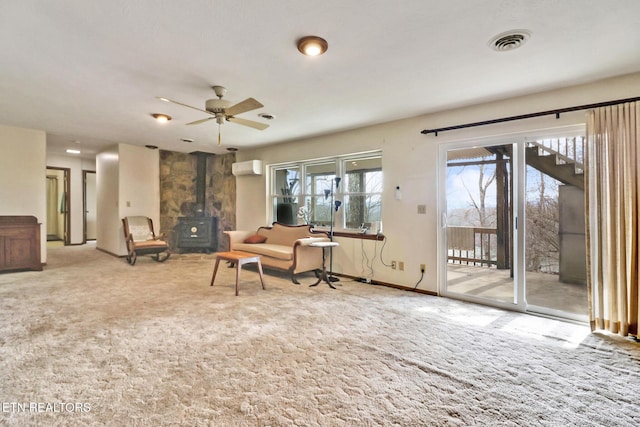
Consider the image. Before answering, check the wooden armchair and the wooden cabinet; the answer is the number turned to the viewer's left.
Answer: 0

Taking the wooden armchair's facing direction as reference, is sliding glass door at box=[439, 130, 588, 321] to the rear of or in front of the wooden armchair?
in front

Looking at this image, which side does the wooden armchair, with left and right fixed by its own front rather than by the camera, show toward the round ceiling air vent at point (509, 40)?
front

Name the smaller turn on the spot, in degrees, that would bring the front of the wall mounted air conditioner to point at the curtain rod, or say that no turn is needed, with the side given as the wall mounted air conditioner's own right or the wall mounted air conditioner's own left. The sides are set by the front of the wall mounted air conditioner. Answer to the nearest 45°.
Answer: approximately 90° to the wall mounted air conditioner's own left

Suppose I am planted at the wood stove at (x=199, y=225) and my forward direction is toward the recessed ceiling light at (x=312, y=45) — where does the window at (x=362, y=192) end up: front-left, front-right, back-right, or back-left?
front-left

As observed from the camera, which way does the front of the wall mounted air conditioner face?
facing the viewer and to the left of the viewer

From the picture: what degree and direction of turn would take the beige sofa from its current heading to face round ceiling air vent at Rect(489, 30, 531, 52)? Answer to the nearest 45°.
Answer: approximately 90° to its left

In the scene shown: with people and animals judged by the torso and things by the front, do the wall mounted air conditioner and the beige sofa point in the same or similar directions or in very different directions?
same or similar directions

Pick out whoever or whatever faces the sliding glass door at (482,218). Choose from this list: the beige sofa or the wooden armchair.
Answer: the wooden armchair

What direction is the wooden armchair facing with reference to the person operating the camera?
facing the viewer and to the right of the viewer

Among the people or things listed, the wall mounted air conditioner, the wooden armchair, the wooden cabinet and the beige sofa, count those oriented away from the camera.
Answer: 0

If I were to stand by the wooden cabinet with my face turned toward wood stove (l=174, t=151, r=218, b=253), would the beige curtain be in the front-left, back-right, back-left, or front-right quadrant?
front-right

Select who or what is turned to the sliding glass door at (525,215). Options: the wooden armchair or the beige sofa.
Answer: the wooden armchair

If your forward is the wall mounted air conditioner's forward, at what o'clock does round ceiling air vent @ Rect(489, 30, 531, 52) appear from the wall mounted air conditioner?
The round ceiling air vent is roughly at 10 o'clock from the wall mounted air conditioner.

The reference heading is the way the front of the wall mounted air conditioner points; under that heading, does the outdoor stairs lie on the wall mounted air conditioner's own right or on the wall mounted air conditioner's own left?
on the wall mounted air conditioner's own left

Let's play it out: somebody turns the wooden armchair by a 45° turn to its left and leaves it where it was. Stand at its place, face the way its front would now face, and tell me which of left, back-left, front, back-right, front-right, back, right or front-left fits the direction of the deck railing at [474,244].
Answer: front-right

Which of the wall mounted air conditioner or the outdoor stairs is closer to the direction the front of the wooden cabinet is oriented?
the outdoor stairs
